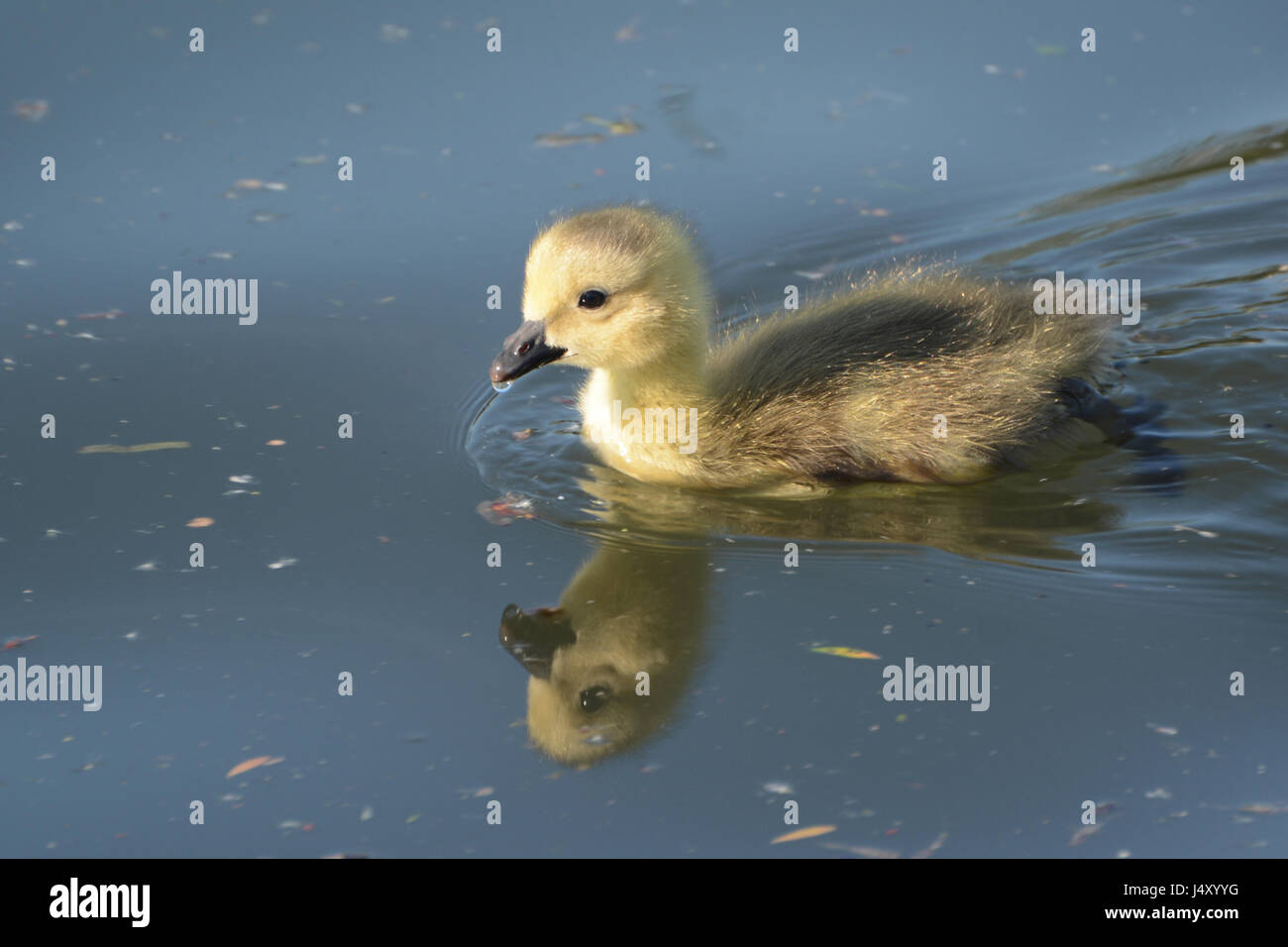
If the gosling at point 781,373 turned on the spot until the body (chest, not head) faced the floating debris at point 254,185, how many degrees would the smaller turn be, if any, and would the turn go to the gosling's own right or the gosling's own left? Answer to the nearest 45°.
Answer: approximately 45° to the gosling's own right

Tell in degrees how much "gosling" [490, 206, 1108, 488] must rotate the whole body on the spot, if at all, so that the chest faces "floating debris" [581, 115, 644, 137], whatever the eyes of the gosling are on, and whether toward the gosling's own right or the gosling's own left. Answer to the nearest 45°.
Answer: approximately 90° to the gosling's own right

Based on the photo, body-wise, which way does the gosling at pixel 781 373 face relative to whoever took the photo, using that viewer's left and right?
facing to the left of the viewer

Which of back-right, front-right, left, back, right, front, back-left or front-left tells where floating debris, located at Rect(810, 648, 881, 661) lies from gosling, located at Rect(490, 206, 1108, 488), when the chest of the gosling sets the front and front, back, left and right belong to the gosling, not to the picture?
left

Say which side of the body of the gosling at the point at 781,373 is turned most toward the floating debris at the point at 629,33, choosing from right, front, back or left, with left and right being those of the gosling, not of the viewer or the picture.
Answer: right

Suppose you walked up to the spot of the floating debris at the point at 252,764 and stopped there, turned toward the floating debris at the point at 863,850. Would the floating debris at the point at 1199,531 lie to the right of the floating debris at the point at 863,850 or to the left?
left

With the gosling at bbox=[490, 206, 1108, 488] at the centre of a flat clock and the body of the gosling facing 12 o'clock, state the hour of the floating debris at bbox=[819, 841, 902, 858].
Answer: The floating debris is roughly at 9 o'clock from the gosling.

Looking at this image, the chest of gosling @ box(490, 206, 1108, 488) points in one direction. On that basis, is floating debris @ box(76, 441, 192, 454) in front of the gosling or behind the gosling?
in front

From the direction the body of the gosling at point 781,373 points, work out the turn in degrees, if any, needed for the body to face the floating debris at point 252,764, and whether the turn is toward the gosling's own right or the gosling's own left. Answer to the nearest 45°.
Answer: approximately 45° to the gosling's own left

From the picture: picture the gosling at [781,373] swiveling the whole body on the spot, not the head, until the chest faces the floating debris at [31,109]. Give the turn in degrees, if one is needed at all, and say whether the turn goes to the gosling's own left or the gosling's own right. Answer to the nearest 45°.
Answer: approximately 45° to the gosling's own right
